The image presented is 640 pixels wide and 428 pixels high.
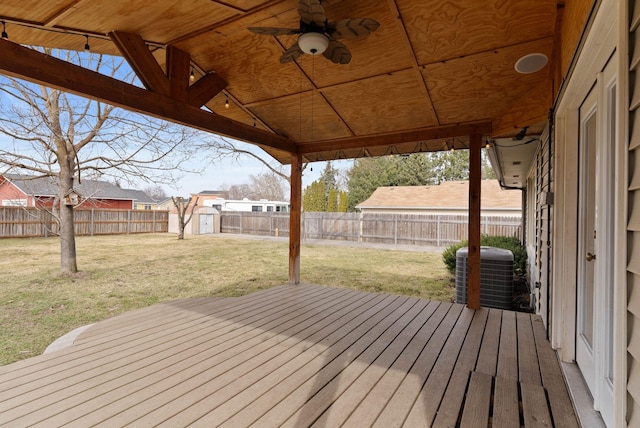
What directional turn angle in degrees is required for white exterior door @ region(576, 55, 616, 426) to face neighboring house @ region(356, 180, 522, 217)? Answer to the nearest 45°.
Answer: approximately 45° to its right

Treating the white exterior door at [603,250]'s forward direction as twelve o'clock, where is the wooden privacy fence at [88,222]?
The wooden privacy fence is roughly at 12 o'clock from the white exterior door.

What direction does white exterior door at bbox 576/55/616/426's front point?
to the viewer's left

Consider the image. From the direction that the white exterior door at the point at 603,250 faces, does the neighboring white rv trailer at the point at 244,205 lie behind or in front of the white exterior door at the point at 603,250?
in front

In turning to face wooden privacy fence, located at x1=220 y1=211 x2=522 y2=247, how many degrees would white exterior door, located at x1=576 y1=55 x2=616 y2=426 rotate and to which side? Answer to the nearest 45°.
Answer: approximately 45° to its right

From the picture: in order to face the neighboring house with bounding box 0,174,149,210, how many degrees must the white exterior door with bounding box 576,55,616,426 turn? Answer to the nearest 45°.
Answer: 0° — it already faces it

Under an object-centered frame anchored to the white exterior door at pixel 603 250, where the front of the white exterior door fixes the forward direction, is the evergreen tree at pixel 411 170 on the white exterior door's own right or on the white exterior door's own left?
on the white exterior door's own right

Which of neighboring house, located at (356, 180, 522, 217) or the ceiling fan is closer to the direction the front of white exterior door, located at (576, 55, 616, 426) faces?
the ceiling fan

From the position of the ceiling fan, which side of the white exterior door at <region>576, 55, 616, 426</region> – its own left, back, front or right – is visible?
front

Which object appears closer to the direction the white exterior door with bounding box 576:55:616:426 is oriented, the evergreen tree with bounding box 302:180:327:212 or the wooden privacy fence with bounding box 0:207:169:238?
the wooden privacy fence

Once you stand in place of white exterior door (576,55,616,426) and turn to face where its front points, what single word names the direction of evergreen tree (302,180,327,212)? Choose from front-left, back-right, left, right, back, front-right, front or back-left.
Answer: front-right

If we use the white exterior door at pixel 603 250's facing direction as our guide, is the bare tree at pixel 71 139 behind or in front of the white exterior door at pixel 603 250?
in front

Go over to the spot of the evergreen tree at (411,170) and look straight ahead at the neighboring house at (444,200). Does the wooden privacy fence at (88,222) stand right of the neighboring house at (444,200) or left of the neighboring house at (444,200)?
right
